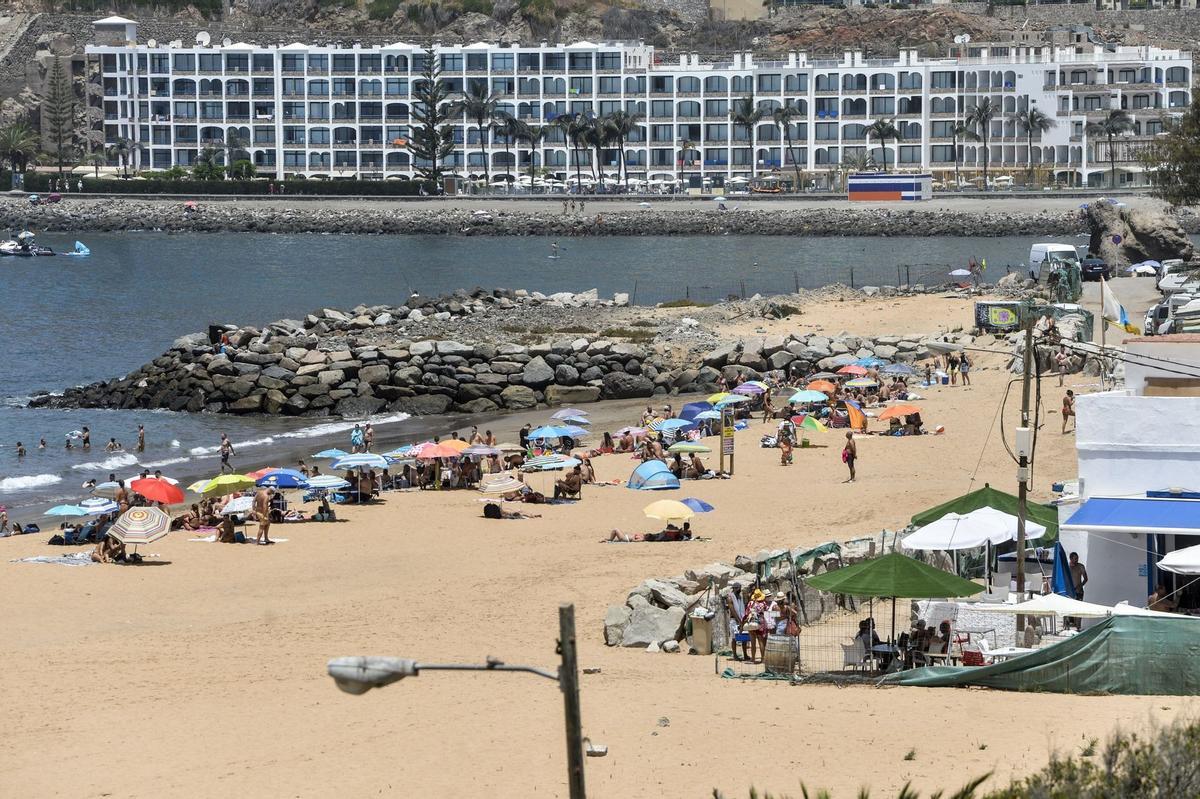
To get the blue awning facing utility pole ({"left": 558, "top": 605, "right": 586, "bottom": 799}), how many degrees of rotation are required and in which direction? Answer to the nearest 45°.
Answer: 0° — it already faces it

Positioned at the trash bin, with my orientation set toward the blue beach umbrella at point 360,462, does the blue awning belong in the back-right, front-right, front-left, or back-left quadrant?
back-right

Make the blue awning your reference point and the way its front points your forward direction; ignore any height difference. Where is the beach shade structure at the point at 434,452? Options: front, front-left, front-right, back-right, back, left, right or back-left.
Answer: back-right

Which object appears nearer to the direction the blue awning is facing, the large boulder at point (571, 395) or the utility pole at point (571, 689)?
the utility pole

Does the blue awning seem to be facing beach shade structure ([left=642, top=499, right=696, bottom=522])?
no

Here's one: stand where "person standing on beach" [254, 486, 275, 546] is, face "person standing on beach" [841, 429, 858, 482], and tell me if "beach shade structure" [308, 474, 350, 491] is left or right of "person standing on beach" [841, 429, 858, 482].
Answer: left

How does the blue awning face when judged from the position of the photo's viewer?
facing the viewer

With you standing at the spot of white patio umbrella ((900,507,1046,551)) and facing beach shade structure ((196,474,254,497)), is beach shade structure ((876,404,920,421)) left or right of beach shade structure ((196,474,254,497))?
right

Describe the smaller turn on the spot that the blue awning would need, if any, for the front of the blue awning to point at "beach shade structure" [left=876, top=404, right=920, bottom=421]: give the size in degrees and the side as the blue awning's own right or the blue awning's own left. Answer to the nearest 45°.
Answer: approximately 180°

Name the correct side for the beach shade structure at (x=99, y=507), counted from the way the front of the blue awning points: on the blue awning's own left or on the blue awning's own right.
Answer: on the blue awning's own right

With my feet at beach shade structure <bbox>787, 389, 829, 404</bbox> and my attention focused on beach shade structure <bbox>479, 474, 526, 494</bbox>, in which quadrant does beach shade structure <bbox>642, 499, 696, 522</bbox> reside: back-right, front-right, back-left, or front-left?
front-left
